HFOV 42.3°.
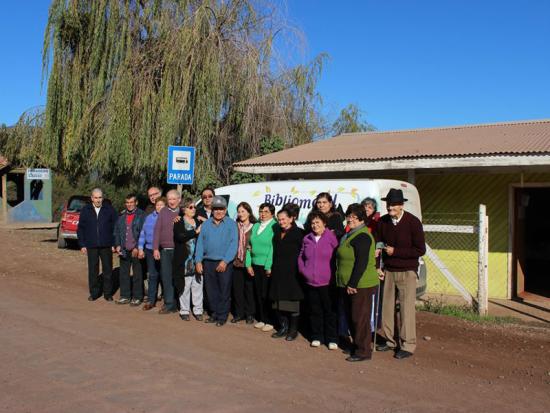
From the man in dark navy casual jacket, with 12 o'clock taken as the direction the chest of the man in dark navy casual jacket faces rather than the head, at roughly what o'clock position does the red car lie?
The red car is roughly at 6 o'clock from the man in dark navy casual jacket.

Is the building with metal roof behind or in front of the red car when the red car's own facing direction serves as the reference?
behind

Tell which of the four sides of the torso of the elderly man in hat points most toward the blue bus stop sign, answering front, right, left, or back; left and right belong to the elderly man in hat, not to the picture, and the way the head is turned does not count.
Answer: right

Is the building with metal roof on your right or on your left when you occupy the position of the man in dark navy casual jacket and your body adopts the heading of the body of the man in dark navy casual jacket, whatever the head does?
on your left

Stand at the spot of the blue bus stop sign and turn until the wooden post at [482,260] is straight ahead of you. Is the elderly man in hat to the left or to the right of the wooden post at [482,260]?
right

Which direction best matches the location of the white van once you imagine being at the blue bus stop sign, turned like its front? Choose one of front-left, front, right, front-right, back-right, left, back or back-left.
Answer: front-left

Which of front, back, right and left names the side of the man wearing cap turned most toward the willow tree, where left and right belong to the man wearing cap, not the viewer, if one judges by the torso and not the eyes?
back

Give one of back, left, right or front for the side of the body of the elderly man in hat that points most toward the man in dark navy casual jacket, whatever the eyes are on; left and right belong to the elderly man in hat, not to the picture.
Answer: right
